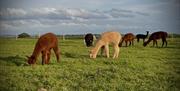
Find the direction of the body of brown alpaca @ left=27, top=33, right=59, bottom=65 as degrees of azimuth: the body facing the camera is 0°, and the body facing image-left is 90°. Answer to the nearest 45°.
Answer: approximately 45°
